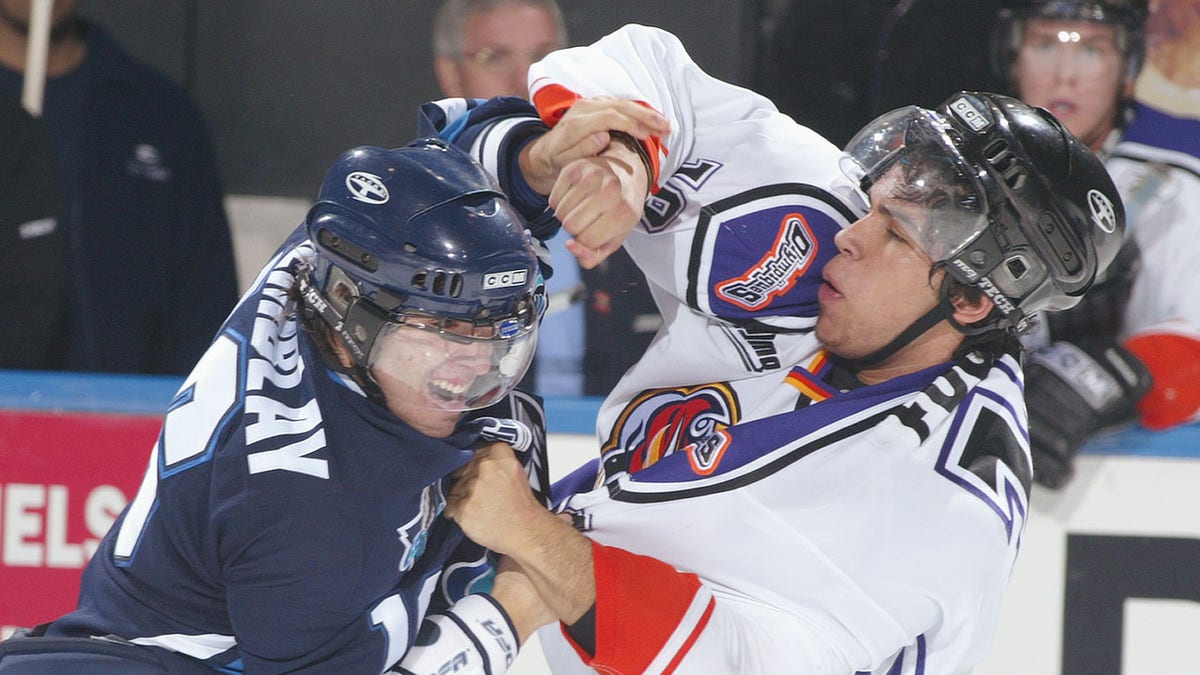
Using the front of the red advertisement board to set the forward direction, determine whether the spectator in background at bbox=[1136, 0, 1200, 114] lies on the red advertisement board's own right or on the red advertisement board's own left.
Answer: on the red advertisement board's own left

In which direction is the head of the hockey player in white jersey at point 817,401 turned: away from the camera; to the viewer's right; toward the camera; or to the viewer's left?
to the viewer's left

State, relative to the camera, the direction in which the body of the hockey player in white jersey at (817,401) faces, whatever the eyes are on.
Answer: to the viewer's left

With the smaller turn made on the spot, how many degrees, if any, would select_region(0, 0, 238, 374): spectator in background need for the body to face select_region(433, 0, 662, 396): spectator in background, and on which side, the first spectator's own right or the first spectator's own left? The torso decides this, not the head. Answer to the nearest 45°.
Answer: approximately 45° to the first spectator's own left

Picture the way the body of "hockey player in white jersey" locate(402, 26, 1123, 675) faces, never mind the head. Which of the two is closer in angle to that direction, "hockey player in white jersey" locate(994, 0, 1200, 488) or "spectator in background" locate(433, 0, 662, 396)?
the spectator in background

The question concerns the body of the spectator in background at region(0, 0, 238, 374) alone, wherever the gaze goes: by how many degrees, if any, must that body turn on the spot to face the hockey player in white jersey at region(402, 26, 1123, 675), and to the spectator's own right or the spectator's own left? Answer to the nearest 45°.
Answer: approximately 45° to the spectator's own left
